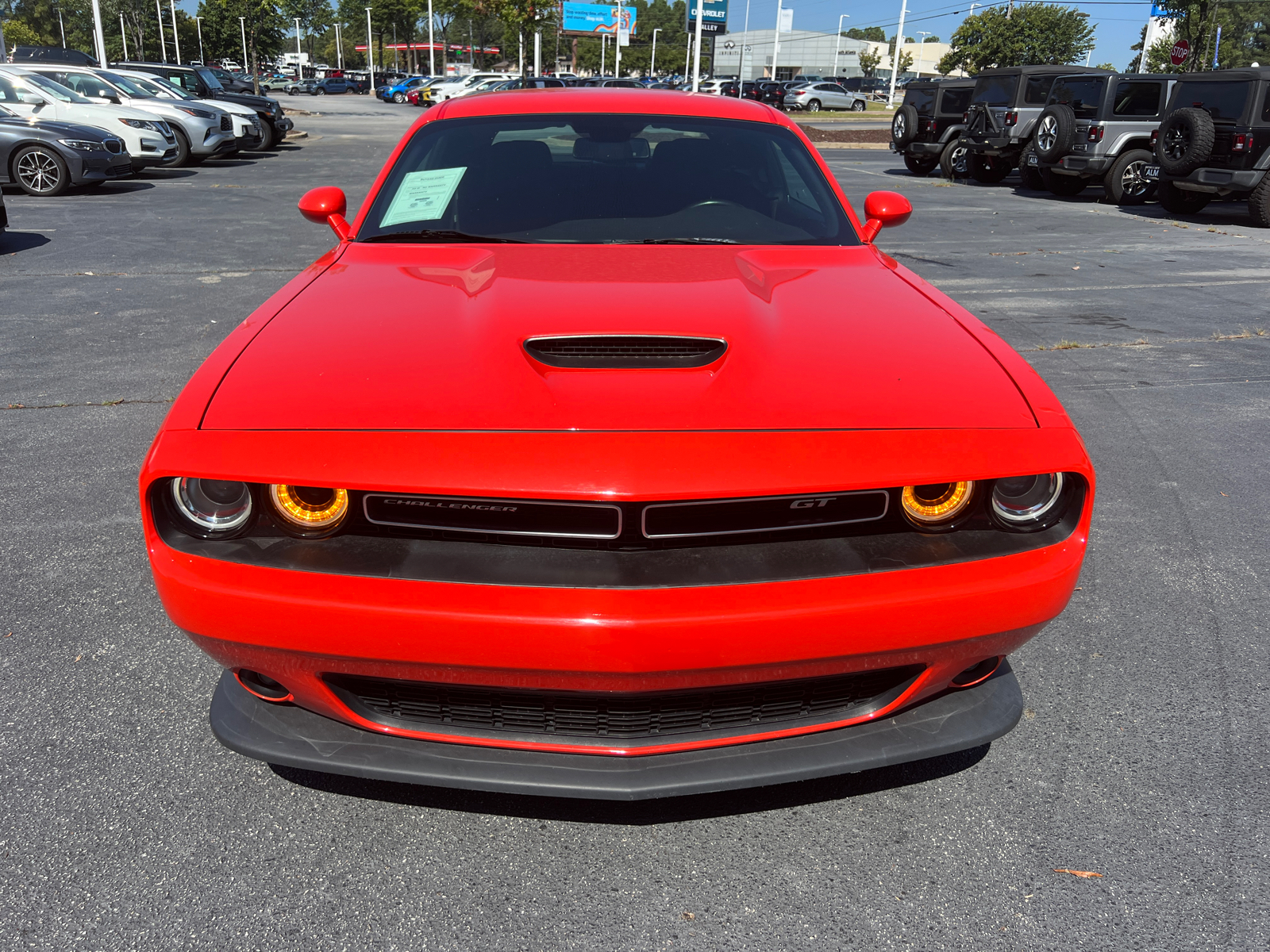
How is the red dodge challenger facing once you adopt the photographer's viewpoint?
facing the viewer

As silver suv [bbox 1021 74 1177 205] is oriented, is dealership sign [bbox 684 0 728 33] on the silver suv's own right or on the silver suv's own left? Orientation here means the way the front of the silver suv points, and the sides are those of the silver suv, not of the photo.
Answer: on the silver suv's own left

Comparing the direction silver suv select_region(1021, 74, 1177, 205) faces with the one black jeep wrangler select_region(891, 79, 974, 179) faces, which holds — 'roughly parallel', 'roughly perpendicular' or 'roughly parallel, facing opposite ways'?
roughly parallel

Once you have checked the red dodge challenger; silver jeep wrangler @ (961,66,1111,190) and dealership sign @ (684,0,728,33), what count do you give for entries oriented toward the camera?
2

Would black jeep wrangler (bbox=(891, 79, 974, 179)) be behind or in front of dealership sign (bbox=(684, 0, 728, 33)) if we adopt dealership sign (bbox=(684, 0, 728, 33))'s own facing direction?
in front

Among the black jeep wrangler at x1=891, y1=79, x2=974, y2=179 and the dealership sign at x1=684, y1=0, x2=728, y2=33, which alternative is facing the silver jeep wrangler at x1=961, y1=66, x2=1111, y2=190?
the dealership sign

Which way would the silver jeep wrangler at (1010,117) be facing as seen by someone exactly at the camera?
facing away from the viewer and to the right of the viewer

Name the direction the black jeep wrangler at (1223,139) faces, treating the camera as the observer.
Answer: facing away from the viewer and to the right of the viewer

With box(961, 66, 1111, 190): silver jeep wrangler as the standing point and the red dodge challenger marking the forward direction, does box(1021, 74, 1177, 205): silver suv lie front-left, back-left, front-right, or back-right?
front-left

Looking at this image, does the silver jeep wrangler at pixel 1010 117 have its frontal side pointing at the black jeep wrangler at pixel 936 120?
no

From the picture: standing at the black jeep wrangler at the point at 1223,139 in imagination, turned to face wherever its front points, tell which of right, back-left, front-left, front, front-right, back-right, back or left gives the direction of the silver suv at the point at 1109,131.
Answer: left

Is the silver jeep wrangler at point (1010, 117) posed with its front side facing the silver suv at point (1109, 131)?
no

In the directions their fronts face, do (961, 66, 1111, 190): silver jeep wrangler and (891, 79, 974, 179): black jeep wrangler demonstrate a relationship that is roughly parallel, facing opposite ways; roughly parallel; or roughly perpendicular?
roughly parallel

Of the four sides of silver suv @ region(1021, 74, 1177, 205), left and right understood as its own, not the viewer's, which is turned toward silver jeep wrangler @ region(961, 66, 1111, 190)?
left

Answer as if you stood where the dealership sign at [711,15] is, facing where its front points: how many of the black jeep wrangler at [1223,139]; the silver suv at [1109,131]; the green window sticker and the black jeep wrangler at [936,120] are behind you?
0

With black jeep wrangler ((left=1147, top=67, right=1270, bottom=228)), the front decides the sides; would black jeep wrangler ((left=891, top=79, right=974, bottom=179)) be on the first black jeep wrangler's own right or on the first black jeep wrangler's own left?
on the first black jeep wrangler's own left

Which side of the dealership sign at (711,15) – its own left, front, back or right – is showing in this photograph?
front

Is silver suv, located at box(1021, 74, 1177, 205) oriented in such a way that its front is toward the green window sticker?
no

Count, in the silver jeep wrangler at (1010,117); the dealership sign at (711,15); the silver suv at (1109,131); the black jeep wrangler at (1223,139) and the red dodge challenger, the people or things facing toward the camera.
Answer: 2

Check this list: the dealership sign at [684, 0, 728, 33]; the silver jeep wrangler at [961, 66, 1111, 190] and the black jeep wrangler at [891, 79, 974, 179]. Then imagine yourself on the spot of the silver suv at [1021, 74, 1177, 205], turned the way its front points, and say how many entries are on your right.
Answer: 0

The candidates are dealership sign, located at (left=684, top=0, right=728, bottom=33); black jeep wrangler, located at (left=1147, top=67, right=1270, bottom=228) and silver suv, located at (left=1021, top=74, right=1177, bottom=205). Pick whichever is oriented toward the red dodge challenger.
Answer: the dealership sign

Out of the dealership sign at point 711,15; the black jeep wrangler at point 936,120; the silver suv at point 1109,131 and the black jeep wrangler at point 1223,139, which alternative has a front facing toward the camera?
the dealership sign
